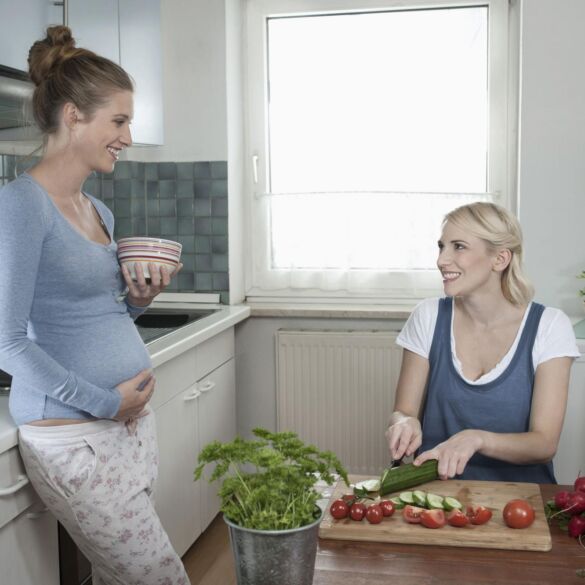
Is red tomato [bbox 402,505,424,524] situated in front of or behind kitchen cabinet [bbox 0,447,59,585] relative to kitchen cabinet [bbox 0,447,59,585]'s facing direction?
in front

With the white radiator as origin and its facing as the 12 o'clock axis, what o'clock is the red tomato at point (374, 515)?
The red tomato is roughly at 12 o'clock from the white radiator.

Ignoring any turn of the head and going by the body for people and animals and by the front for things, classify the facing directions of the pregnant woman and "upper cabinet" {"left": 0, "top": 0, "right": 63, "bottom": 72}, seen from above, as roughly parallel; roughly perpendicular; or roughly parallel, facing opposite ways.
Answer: roughly parallel

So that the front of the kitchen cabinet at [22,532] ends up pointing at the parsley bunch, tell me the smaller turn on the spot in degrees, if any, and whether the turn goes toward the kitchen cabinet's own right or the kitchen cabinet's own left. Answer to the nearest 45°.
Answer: approximately 45° to the kitchen cabinet's own right

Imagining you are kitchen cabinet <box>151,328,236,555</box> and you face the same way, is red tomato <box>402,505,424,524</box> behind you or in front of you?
in front

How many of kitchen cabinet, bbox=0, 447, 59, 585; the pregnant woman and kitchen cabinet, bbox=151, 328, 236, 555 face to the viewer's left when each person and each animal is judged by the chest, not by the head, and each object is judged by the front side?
0

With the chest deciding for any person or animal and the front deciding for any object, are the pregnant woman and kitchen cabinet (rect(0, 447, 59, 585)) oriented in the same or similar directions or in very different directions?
same or similar directions

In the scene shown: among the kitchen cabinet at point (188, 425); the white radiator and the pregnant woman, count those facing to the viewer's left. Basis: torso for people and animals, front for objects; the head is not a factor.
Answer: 0

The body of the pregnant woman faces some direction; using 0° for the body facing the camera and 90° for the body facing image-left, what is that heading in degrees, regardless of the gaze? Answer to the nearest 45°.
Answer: approximately 315°

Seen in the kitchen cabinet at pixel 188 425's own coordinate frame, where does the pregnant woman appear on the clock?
The pregnant woman is roughly at 2 o'clock from the kitchen cabinet.

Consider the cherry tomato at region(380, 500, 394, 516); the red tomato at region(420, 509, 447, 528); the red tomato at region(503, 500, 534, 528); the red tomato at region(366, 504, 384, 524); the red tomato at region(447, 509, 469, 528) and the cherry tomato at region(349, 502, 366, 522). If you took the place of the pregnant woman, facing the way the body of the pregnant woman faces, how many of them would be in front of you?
6

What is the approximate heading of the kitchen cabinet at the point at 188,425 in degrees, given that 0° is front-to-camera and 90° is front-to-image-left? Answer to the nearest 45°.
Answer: approximately 315°

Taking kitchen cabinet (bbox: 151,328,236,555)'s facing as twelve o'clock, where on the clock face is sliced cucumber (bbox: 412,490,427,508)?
The sliced cucumber is roughly at 1 o'clock from the kitchen cabinet.

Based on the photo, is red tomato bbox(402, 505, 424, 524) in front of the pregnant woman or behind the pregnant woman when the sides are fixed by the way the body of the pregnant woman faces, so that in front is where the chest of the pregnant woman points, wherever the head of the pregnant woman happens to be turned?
in front

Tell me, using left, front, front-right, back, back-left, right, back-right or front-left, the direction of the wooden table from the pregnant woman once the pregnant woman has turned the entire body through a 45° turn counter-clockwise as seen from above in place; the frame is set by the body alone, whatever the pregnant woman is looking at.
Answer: front-right

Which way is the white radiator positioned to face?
toward the camera

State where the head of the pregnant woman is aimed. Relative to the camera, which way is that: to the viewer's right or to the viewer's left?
to the viewer's right

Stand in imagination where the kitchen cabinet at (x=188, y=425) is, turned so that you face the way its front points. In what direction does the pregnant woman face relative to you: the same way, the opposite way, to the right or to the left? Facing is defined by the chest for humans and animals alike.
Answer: the same way

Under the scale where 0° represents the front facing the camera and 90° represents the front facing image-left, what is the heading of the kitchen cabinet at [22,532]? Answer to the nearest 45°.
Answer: approximately 315°

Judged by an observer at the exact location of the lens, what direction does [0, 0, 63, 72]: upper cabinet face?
facing the viewer and to the right of the viewer

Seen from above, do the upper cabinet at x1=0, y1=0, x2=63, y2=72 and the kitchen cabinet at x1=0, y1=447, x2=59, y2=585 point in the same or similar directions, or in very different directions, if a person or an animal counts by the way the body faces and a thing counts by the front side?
same or similar directions
